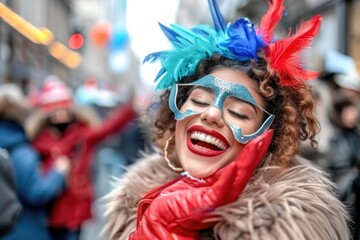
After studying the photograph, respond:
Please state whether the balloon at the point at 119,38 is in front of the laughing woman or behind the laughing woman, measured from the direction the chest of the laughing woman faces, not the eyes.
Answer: behind

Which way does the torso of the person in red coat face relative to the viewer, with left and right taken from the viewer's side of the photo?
facing the viewer

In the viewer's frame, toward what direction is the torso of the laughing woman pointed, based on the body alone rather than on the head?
toward the camera

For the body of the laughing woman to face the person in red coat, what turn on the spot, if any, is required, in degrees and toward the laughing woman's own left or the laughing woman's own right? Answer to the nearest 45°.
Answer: approximately 135° to the laughing woman's own right

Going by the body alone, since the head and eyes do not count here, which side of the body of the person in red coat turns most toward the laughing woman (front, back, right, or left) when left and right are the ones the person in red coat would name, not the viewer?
front

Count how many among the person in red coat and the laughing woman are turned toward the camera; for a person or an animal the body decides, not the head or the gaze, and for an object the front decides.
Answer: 2
